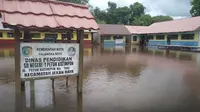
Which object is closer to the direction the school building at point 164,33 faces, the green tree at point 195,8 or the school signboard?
the school signboard

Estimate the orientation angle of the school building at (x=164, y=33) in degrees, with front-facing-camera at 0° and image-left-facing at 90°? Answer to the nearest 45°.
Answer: approximately 45°

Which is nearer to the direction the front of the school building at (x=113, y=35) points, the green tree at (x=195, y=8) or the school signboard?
the school signboard

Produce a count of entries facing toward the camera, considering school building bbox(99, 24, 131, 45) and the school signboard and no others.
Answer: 2

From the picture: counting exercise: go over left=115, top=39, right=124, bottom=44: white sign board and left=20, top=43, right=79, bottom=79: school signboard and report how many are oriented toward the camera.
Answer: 2

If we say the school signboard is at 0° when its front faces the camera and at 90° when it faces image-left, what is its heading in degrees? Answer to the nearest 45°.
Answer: approximately 0°

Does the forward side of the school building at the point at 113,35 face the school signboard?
yes

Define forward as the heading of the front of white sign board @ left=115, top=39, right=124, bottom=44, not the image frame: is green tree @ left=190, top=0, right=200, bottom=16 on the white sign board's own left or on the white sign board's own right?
on the white sign board's own left
